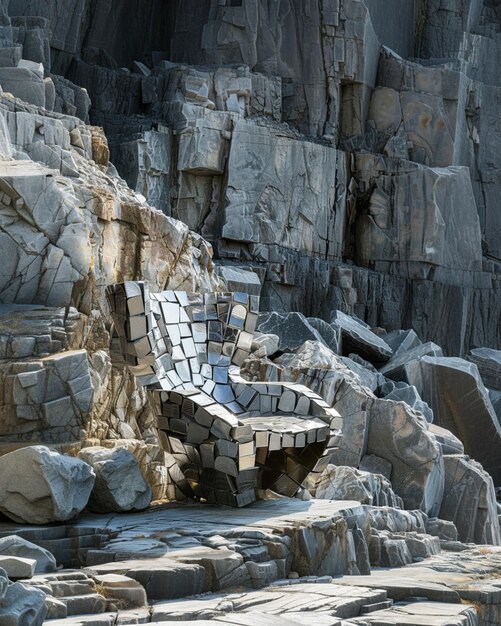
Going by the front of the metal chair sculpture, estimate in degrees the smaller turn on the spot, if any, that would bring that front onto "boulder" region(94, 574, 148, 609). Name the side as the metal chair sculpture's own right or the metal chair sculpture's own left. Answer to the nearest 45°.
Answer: approximately 45° to the metal chair sculpture's own right

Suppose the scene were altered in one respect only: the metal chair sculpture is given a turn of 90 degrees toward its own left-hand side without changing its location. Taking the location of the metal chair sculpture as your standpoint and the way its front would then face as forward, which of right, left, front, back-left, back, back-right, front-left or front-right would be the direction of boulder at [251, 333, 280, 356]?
front-left

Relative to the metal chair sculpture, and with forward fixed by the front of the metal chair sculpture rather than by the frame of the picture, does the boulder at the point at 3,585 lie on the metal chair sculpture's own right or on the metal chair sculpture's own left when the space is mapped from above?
on the metal chair sculpture's own right

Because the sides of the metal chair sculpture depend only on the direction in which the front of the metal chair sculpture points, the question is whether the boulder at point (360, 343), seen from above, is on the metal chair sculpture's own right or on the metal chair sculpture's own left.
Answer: on the metal chair sculpture's own left

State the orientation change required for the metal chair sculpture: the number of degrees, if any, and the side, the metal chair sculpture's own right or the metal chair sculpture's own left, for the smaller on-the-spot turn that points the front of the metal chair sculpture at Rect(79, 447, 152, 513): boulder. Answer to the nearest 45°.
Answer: approximately 90° to the metal chair sculpture's own right

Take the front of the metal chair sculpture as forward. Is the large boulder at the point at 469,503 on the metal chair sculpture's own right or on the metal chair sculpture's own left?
on the metal chair sculpture's own left

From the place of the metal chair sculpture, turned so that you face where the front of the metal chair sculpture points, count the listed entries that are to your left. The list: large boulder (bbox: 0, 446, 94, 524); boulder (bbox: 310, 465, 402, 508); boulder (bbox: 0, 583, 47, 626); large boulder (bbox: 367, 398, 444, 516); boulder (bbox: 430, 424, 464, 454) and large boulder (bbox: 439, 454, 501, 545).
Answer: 4

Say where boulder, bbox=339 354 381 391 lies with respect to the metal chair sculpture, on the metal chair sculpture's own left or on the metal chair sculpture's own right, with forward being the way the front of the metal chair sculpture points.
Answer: on the metal chair sculpture's own left

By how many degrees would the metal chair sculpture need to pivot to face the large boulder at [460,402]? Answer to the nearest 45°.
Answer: approximately 90° to its left

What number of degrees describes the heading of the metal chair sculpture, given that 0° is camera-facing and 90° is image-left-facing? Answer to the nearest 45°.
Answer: approximately 315°

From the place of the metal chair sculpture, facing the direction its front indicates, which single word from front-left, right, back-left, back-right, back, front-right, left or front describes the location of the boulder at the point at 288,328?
back-left
